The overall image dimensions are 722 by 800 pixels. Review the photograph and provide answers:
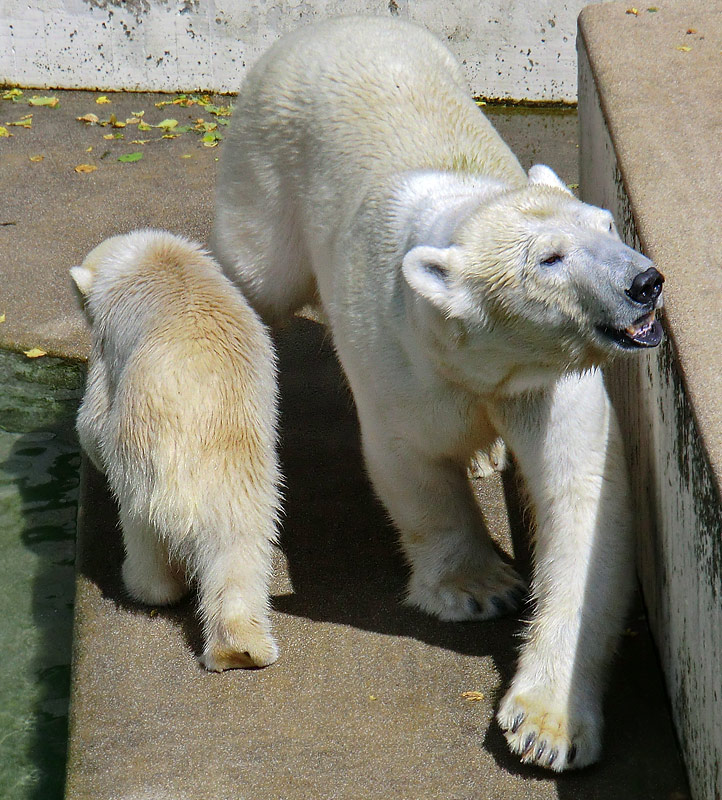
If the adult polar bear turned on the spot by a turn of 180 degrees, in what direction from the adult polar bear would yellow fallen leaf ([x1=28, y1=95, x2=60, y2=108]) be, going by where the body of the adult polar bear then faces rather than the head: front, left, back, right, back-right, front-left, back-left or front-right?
front

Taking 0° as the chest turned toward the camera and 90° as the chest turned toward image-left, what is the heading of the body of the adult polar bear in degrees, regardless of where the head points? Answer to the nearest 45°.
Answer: approximately 315°

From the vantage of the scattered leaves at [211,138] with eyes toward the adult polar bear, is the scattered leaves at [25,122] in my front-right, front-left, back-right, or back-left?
back-right

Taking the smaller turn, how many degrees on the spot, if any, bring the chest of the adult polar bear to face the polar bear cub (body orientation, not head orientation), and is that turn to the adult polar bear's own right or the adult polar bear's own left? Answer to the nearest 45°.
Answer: approximately 135° to the adult polar bear's own right

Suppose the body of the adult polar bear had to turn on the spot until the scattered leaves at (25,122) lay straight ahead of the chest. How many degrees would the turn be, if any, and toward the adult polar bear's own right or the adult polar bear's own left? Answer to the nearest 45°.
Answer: approximately 180°

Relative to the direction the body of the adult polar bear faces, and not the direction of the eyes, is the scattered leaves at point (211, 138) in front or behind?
behind
